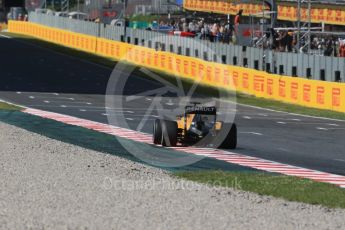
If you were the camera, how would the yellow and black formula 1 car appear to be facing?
facing away from the viewer
